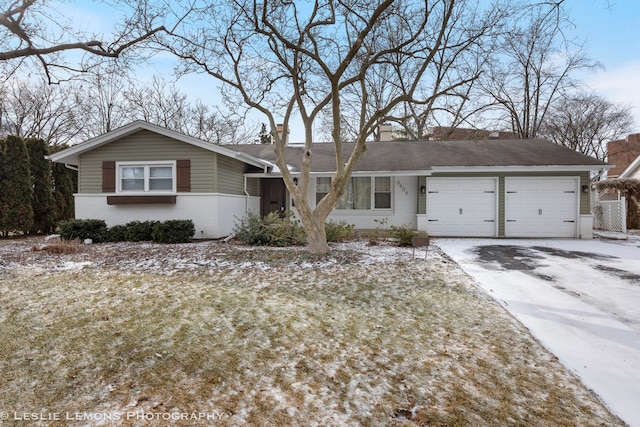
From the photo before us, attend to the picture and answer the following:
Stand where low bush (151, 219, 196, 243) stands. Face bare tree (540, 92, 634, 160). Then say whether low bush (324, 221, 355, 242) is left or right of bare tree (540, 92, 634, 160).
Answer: right

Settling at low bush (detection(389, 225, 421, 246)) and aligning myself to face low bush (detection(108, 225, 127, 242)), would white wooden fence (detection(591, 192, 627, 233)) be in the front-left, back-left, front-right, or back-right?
back-right

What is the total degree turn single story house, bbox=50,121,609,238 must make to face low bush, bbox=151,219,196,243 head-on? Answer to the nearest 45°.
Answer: approximately 90° to its right

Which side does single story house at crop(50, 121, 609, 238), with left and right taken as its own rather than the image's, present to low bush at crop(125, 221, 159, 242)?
right

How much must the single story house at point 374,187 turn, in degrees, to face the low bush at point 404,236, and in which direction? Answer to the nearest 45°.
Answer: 0° — it already faces it

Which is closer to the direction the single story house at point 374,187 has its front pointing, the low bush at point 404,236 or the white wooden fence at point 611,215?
the low bush

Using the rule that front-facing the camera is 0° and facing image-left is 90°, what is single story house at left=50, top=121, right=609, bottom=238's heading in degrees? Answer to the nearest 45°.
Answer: approximately 0°

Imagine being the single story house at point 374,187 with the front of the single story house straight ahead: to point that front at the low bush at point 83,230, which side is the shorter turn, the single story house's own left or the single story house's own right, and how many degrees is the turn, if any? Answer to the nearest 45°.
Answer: approximately 90° to the single story house's own right
